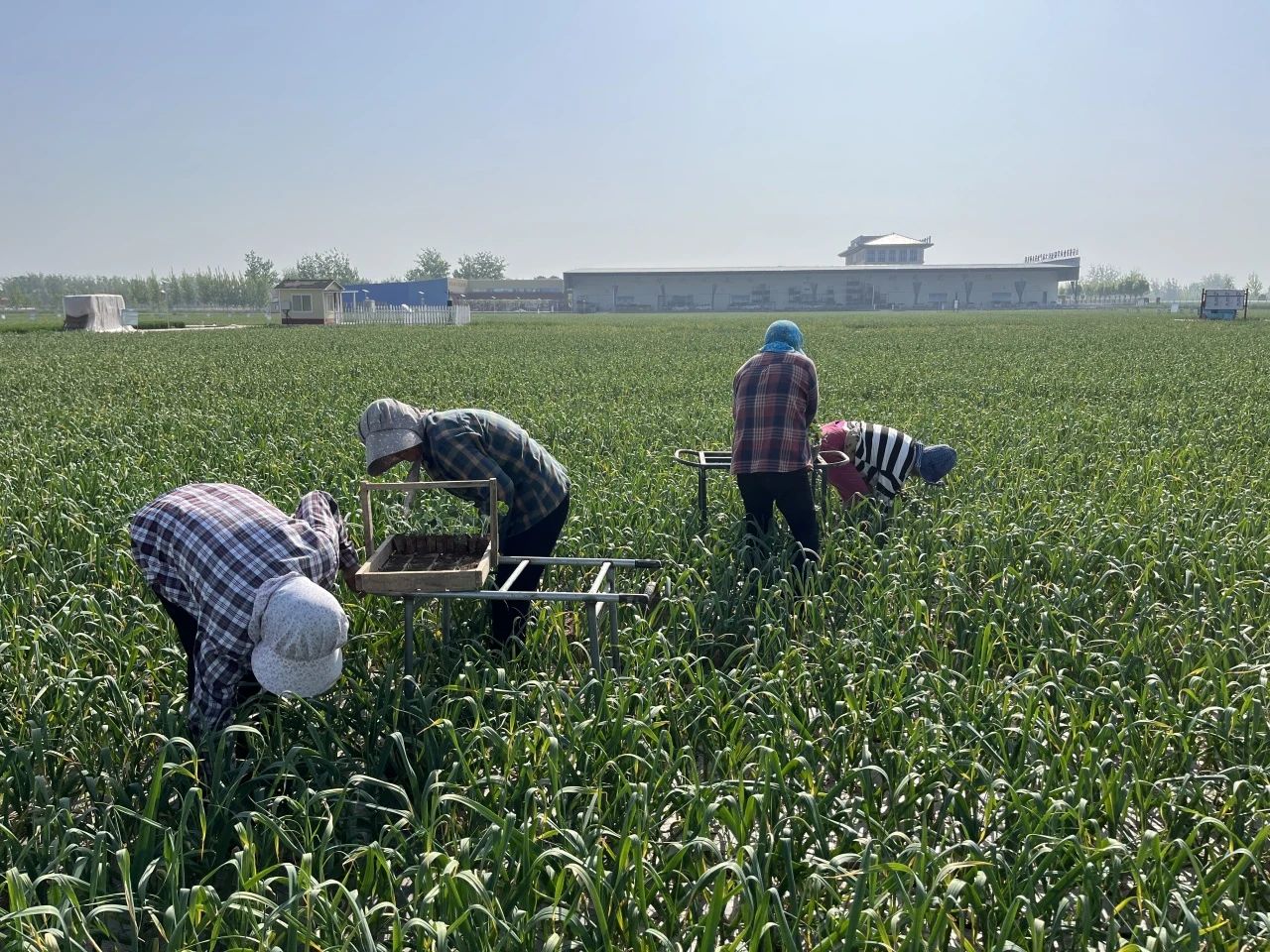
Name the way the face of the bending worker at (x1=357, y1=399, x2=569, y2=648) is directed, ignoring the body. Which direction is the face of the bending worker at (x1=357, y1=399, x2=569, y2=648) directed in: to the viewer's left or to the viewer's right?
to the viewer's left

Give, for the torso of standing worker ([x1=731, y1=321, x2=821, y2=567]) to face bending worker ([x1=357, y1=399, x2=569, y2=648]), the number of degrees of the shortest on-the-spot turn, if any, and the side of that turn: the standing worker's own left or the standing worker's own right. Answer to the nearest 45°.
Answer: approximately 135° to the standing worker's own left

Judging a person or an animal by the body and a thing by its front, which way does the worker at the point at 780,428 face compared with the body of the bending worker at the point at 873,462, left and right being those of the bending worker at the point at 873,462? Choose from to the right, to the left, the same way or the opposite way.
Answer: to the left

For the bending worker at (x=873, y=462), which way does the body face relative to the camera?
to the viewer's right

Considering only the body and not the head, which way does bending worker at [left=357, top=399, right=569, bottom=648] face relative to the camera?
to the viewer's left

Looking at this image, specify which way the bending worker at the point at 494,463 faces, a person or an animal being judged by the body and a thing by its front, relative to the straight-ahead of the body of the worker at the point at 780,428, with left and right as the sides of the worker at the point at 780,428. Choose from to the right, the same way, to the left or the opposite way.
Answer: to the left

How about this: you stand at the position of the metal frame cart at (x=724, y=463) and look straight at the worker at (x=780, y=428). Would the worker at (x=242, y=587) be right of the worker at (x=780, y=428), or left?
right

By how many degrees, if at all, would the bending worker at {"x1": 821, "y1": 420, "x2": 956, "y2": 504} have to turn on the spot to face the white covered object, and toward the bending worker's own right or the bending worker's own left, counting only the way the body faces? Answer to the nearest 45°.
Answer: approximately 135° to the bending worker's own left

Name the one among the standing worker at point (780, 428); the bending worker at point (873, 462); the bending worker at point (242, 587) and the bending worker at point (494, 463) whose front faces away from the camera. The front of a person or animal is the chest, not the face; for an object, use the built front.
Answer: the standing worker at point (780, 428)

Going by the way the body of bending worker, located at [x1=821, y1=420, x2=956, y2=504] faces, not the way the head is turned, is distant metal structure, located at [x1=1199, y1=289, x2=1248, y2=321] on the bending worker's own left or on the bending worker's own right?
on the bending worker's own left

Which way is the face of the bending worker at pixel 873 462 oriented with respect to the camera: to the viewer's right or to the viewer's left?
to the viewer's right

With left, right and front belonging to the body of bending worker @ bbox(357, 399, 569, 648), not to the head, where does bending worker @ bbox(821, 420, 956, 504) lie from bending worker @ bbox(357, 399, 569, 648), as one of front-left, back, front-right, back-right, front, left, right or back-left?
back-right

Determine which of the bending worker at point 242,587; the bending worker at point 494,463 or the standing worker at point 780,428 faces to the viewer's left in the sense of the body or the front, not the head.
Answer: the bending worker at point 494,463
